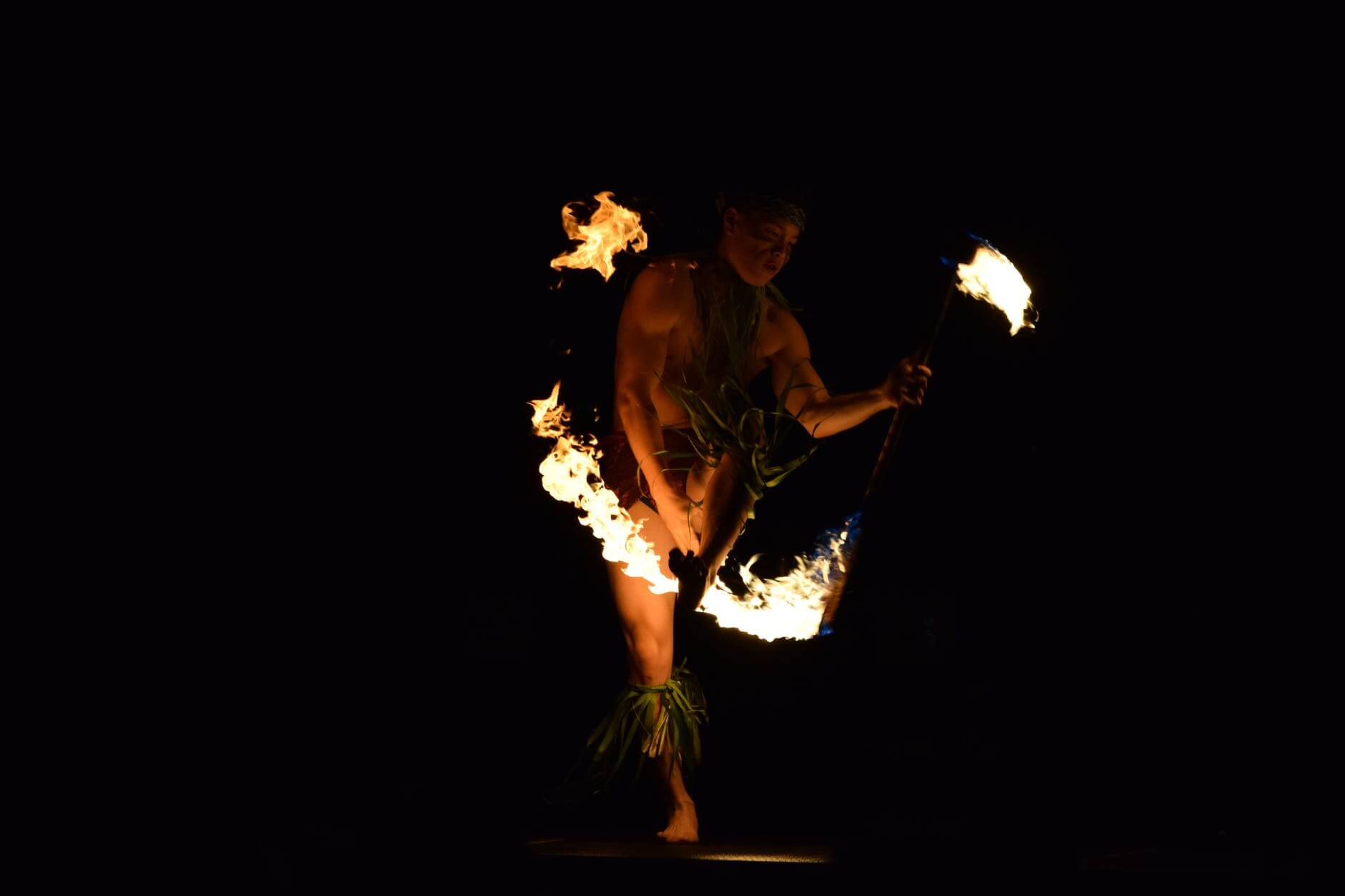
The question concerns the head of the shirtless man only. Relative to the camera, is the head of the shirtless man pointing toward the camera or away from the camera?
toward the camera

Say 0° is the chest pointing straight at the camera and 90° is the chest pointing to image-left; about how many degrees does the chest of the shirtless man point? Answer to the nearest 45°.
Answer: approximately 315°
